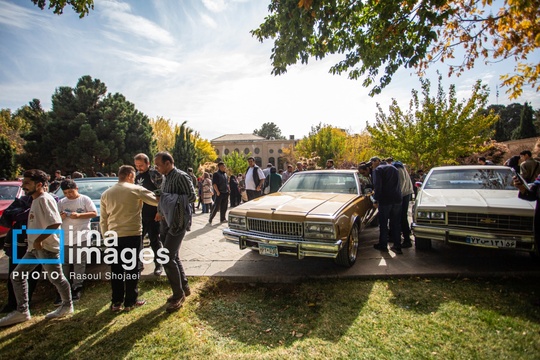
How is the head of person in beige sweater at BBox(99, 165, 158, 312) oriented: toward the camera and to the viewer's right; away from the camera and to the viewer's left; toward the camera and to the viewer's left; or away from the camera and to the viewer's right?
away from the camera and to the viewer's right

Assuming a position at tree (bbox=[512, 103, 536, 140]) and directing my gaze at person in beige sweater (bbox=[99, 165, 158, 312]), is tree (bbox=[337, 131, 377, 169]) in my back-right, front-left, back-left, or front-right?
front-right

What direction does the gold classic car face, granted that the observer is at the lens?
facing the viewer and to the left of the viewer

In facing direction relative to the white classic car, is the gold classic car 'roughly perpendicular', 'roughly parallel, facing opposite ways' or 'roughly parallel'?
roughly parallel

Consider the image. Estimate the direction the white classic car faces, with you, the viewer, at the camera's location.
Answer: facing the viewer

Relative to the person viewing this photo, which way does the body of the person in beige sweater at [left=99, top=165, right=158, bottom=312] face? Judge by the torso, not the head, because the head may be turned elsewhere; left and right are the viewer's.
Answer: facing away from the viewer and to the right of the viewer

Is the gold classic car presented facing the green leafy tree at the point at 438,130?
no

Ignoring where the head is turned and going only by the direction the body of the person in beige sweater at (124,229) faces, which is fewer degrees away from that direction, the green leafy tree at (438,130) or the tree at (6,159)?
the green leafy tree

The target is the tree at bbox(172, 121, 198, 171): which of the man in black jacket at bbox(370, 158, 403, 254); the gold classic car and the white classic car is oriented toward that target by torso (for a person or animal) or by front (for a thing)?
the man in black jacket

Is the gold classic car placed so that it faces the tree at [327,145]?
no

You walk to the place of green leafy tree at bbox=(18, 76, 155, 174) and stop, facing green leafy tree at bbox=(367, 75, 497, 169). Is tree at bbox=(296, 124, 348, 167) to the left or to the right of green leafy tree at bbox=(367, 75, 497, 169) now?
left

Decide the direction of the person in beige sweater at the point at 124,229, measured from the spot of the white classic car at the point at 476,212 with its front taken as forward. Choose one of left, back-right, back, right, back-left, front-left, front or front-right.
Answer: front-right

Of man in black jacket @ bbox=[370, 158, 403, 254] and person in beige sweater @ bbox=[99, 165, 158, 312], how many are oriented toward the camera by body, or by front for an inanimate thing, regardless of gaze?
0

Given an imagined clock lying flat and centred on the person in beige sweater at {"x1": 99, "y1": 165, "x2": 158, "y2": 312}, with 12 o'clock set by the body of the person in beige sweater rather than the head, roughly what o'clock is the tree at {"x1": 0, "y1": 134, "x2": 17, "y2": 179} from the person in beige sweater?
The tree is roughly at 10 o'clock from the person in beige sweater.

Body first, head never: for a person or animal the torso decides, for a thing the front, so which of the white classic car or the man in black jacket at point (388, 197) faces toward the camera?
the white classic car

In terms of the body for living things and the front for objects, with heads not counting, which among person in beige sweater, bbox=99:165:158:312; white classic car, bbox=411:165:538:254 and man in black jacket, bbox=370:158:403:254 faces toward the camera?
the white classic car
